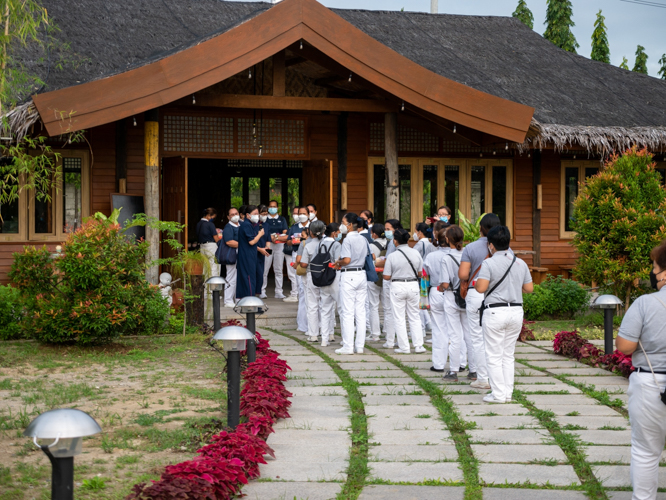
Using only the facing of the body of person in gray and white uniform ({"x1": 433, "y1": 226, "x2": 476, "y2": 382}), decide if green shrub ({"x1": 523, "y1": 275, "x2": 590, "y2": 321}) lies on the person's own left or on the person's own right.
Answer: on the person's own right

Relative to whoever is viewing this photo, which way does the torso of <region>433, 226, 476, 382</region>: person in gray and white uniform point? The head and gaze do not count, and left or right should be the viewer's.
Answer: facing away from the viewer and to the left of the viewer

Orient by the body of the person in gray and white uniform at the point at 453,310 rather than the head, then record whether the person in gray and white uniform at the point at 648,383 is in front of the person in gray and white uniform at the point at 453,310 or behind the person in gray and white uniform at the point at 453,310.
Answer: behind

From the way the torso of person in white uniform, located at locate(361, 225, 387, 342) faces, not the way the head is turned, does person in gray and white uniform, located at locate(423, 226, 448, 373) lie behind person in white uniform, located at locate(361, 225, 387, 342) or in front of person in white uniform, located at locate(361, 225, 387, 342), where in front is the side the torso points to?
behind

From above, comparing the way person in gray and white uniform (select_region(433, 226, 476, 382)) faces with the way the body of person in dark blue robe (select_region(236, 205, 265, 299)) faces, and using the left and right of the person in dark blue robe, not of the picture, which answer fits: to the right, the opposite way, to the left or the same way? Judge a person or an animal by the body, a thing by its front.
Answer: the opposite way

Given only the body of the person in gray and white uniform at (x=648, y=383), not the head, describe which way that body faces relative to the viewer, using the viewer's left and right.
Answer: facing away from the viewer and to the left of the viewer

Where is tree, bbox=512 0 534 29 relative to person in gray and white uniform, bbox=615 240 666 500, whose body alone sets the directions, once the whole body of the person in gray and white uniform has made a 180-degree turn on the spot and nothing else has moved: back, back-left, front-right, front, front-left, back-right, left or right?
back-left

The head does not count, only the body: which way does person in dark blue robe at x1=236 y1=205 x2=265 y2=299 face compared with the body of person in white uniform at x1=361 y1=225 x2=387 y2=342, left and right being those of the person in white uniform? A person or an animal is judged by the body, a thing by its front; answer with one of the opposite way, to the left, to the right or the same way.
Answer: the opposite way

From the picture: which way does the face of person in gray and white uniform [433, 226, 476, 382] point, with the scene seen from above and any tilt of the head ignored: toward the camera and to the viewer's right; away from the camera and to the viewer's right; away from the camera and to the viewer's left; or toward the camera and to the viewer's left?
away from the camera and to the viewer's left

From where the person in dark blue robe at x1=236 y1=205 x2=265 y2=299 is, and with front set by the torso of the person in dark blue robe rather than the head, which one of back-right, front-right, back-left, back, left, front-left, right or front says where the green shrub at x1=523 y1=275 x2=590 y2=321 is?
front-left
